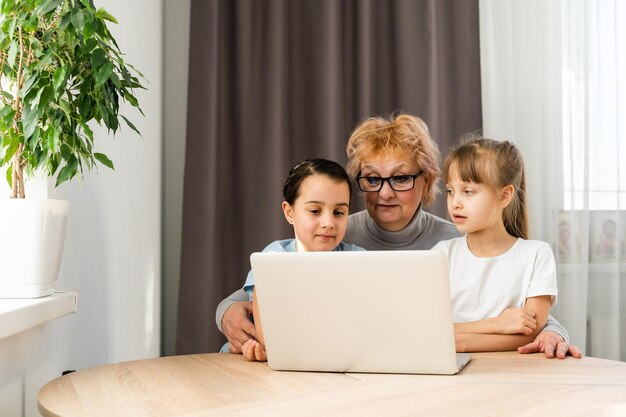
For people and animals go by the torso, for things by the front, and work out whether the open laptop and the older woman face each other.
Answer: yes

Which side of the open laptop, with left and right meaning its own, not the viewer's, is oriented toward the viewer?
back

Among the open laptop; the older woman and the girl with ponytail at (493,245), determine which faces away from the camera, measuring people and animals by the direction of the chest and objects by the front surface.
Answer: the open laptop

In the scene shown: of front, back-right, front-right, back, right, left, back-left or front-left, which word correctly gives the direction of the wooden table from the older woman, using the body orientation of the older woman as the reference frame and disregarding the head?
front

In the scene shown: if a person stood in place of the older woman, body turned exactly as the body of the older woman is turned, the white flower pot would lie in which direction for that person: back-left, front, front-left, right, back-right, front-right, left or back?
front-right

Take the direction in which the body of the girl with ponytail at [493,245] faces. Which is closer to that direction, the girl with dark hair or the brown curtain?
the girl with dark hair

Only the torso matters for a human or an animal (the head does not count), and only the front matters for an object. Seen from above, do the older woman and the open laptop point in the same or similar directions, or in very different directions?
very different directions

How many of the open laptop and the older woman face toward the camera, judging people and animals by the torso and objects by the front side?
1

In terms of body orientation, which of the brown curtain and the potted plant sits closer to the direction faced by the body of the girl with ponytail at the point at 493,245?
the potted plant

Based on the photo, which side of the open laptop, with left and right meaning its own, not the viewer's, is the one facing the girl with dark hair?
front

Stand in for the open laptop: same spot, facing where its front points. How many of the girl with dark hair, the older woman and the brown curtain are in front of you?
3

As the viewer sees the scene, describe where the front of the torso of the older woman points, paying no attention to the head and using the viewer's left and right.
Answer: facing the viewer

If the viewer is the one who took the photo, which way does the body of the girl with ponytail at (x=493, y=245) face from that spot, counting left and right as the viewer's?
facing the viewer and to the left of the viewer

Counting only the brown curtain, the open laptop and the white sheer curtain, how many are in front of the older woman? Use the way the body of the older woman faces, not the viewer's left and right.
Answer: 1
